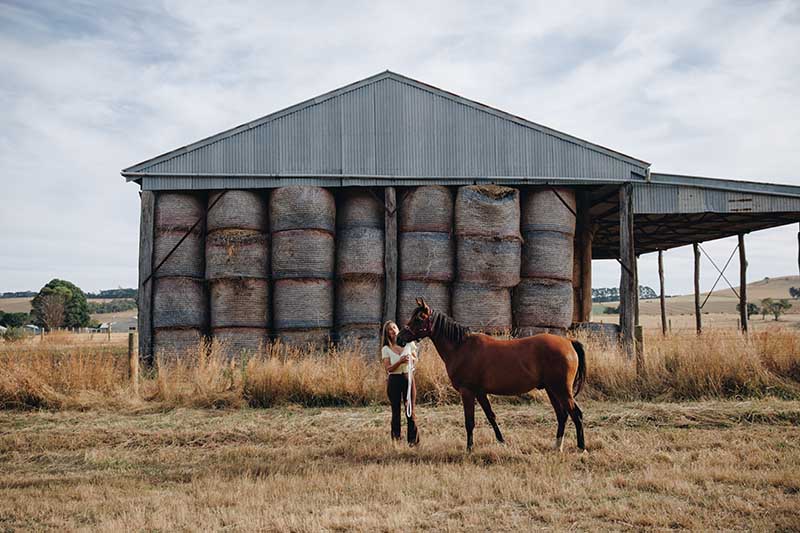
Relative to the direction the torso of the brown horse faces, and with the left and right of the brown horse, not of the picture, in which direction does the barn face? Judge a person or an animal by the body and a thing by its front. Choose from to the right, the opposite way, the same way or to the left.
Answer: to the left

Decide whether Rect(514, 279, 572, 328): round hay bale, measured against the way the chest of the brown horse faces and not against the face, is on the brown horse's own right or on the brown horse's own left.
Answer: on the brown horse's own right

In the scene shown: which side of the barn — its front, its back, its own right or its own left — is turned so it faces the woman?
front

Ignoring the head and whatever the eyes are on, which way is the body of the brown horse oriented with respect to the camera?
to the viewer's left

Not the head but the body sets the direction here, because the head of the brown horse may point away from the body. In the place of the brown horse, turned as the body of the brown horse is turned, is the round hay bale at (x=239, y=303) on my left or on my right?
on my right

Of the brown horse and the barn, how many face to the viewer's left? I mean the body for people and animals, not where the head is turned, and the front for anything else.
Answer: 1

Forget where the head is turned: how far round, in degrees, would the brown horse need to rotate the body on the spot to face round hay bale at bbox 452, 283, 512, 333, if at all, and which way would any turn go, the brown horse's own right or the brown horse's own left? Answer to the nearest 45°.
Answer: approximately 90° to the brown horse's own right

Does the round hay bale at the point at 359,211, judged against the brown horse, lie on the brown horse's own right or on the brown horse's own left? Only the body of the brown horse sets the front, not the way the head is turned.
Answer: on the brown horse's own right

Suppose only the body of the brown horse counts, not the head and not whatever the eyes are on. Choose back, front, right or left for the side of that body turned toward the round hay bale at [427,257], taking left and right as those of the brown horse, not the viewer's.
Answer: right

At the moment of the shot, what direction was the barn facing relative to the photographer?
facing the viewer

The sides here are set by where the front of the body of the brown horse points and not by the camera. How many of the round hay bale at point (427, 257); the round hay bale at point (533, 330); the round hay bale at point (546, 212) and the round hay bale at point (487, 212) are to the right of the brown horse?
4

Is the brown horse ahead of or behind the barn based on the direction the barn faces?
ahead

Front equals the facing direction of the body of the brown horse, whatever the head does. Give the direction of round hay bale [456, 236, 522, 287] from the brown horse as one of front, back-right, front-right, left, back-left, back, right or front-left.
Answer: right
